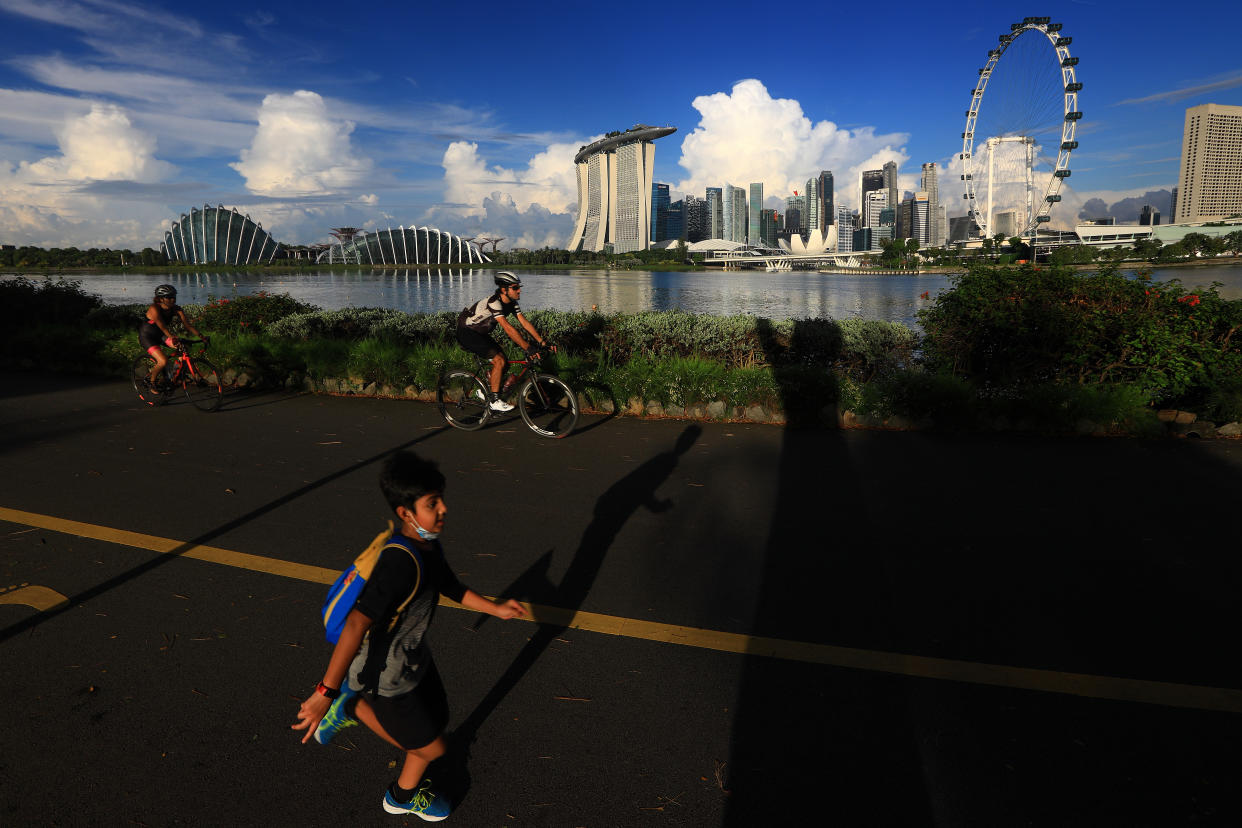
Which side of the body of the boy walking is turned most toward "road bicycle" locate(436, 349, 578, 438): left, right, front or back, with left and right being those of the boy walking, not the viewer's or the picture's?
left

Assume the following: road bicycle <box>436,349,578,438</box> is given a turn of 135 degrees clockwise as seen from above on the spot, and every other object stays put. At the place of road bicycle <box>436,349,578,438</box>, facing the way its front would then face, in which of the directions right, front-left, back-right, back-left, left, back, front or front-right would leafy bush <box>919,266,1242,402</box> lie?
back-left

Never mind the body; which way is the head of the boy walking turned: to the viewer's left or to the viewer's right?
to the viewer's right

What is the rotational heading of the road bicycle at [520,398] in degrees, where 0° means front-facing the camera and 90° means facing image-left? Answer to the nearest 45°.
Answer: approximately 270°

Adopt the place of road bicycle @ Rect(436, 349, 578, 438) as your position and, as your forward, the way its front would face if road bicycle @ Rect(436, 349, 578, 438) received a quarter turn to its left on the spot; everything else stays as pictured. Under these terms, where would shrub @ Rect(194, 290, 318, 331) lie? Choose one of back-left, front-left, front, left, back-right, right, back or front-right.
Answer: front-left

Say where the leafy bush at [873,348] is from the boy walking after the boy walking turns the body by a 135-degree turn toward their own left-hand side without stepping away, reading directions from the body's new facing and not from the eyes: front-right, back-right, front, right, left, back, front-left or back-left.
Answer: right

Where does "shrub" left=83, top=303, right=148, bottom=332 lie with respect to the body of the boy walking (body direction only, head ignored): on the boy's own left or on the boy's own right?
on the boy's own left

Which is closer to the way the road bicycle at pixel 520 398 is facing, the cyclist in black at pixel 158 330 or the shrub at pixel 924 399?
the shrub

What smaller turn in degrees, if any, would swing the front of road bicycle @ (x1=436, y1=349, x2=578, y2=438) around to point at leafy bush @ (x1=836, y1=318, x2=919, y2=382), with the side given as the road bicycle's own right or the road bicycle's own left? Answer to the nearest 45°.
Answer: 0° — it already faces it

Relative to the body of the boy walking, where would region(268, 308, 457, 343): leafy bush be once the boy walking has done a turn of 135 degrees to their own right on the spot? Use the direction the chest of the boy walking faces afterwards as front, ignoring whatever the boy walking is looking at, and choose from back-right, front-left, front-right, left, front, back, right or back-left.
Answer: back-right

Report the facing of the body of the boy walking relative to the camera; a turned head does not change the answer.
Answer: to the viewer's right

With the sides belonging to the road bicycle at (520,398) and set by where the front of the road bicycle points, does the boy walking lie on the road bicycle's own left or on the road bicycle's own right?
on the road bicycle's own right

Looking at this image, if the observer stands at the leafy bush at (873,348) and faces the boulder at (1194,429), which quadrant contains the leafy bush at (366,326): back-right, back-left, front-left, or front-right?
back-right

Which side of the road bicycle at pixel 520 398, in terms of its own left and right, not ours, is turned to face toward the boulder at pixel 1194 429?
front

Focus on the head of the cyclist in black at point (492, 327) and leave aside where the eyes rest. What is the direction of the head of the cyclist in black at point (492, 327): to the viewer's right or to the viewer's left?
to the viewer's right

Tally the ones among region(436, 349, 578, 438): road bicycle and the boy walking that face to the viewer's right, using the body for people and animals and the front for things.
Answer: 2

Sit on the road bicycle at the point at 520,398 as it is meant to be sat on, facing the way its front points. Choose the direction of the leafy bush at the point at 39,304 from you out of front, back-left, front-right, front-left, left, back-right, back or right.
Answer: back-left
